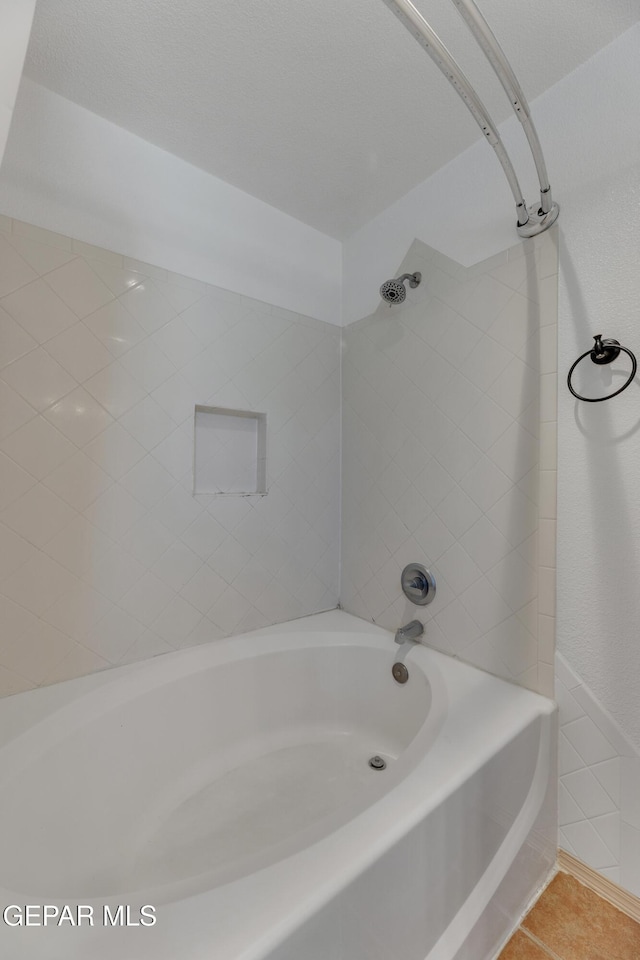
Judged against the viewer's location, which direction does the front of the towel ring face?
facing the viewer and to the left of the viewer

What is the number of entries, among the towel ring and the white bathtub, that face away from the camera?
0

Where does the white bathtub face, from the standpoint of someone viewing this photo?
facing the viewer and to the right of the viewer
